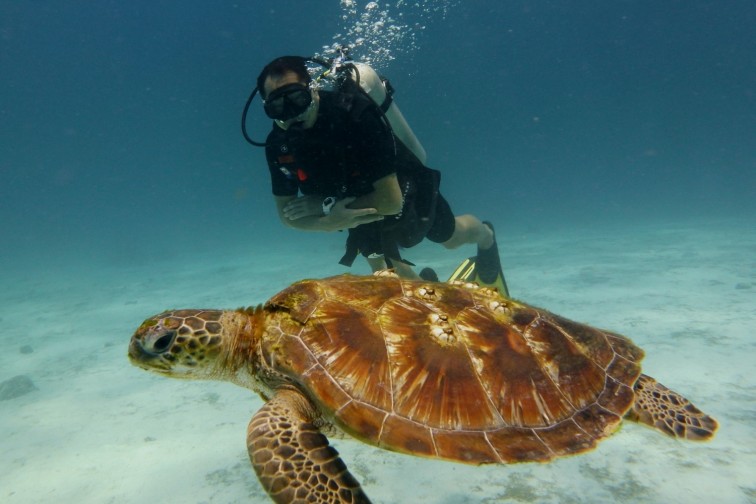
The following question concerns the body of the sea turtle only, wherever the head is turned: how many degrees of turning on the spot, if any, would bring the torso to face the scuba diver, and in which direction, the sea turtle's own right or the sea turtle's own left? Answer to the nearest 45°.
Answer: approximately 45° to the sea turtle's own right

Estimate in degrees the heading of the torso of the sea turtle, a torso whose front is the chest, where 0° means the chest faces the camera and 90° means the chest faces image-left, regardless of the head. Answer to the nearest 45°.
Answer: approximately 90°
